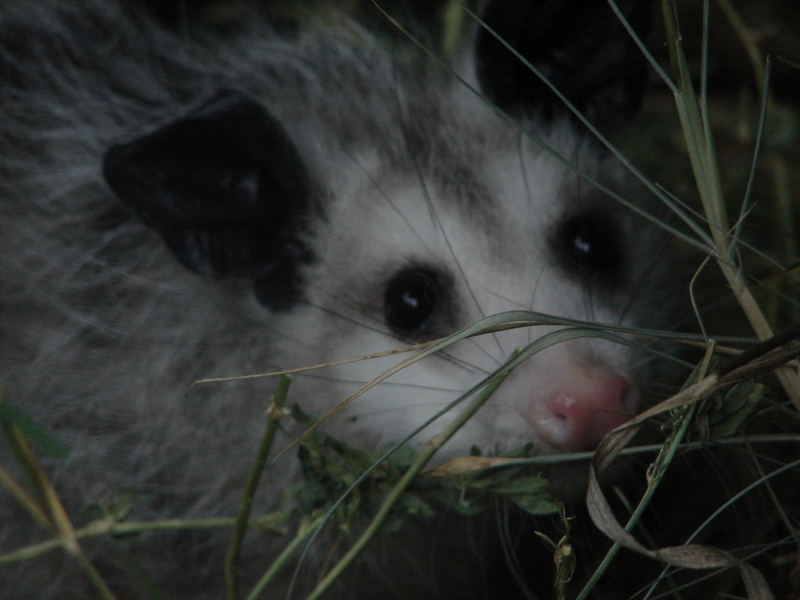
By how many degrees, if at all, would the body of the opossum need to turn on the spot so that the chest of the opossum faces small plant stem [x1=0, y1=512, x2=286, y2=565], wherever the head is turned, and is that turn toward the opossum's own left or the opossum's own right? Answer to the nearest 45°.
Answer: approximately 45° to the opossum's own right

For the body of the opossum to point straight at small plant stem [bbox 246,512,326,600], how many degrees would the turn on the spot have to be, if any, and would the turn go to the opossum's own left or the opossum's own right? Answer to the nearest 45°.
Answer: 0° — it already faces it

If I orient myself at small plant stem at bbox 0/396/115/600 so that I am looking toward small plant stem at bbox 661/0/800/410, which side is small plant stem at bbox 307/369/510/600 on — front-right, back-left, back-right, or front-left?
front-right

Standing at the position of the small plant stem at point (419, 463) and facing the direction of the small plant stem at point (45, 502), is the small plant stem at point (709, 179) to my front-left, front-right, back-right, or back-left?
back-right

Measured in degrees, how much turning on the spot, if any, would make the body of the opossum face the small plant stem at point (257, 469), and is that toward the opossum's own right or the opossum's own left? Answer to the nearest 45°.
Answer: approximately 45° to the opossum's own right

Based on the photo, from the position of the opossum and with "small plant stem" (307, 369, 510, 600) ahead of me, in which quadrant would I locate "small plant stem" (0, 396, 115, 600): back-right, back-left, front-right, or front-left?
front-right

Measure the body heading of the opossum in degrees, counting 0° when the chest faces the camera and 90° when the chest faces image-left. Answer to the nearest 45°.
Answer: approximately 315°

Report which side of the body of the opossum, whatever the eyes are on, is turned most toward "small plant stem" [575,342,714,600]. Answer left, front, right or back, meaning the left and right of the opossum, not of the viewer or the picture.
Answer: front
